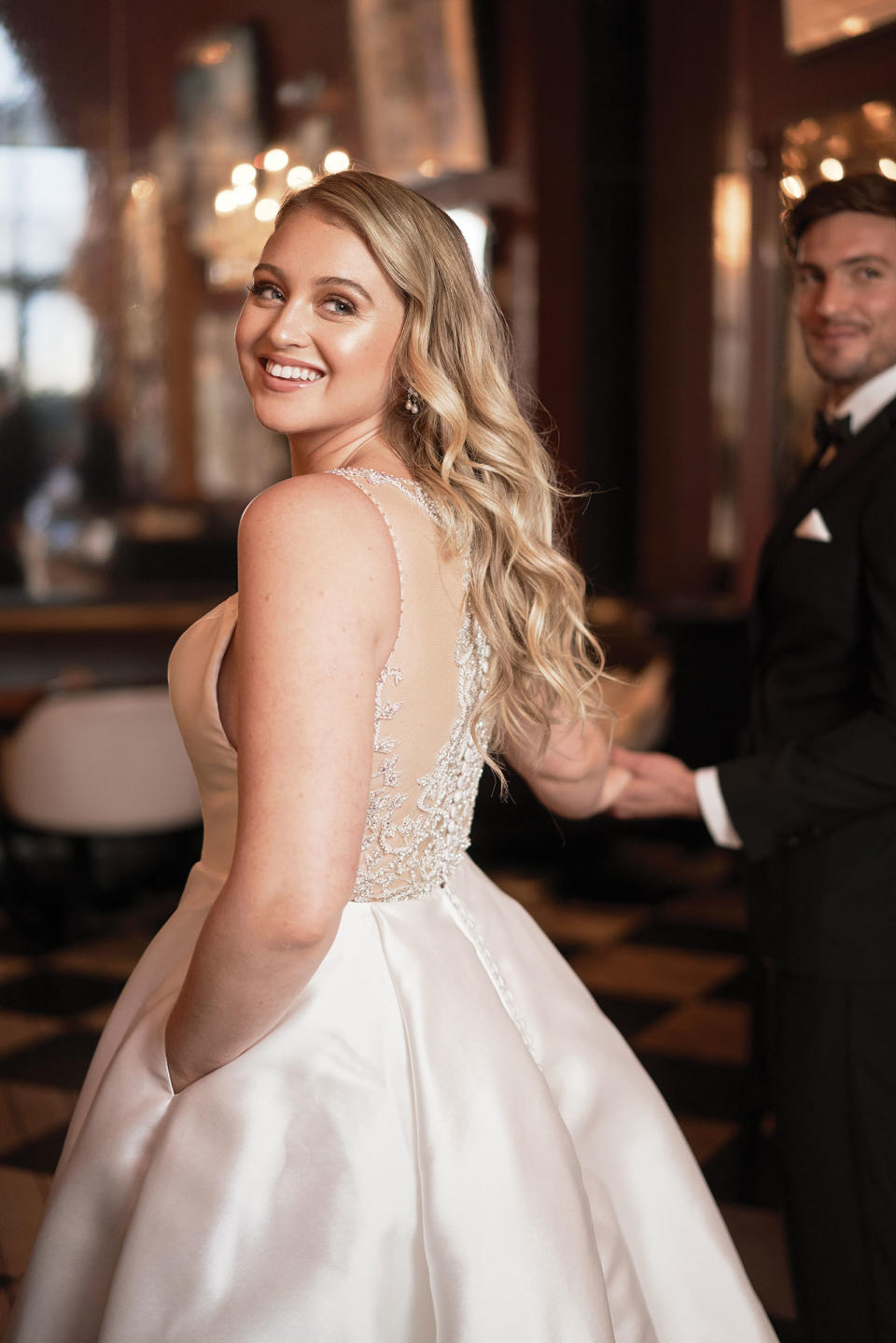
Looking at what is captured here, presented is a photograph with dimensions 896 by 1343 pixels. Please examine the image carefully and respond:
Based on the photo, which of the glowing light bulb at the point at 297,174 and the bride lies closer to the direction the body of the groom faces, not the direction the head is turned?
the bride

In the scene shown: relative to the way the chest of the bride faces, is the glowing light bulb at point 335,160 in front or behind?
in front

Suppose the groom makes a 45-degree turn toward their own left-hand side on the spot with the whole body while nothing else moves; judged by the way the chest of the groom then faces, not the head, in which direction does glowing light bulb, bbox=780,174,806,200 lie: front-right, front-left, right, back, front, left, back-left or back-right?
back

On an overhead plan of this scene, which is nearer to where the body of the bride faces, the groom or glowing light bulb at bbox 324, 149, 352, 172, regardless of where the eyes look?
the glowing light bulb

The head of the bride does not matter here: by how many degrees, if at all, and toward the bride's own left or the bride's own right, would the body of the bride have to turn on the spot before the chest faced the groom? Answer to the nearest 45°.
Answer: approximately 90° to the bride's own right

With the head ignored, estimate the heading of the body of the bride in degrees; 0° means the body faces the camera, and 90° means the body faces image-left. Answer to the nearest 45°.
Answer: approximately 135°

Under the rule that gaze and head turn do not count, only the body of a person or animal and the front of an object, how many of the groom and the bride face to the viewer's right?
0

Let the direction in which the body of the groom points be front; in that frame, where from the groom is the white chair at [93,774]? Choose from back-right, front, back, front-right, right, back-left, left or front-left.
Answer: right

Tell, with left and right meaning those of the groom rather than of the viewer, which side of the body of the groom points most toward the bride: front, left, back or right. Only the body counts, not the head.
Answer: front

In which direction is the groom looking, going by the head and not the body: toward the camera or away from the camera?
toward the camera

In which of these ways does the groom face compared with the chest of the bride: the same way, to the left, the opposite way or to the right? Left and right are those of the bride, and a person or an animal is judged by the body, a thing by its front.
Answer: to the left
